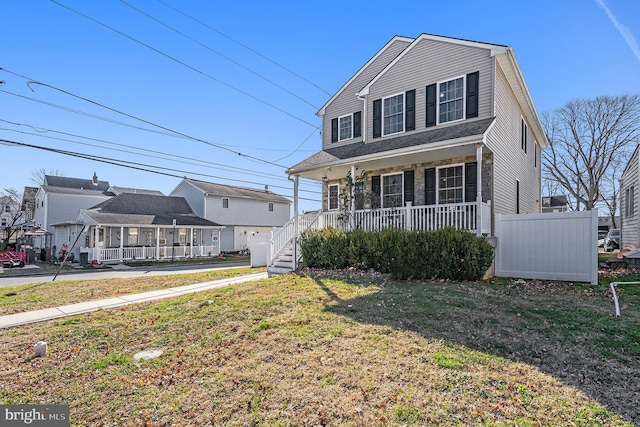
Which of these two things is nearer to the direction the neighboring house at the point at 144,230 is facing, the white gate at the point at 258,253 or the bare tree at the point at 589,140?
the white gate

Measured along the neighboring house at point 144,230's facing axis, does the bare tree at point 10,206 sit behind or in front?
behind

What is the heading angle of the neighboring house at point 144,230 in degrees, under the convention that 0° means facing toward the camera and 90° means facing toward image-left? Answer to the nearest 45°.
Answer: approximately 0°

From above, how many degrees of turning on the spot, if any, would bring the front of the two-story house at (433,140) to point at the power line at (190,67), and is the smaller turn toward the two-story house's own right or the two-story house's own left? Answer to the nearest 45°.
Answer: approximately 45° to the two-story house's own right
